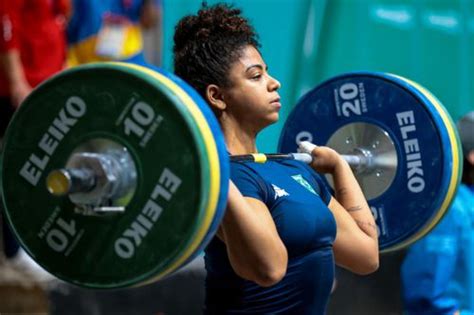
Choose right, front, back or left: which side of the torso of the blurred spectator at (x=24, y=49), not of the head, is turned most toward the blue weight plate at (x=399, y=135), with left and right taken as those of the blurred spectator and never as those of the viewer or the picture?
front

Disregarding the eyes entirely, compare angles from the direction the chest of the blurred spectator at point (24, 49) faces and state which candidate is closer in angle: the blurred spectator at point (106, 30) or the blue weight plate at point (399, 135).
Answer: the blue weight plate

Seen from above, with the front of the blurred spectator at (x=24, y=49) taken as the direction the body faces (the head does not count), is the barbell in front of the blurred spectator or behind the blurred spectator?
in front
